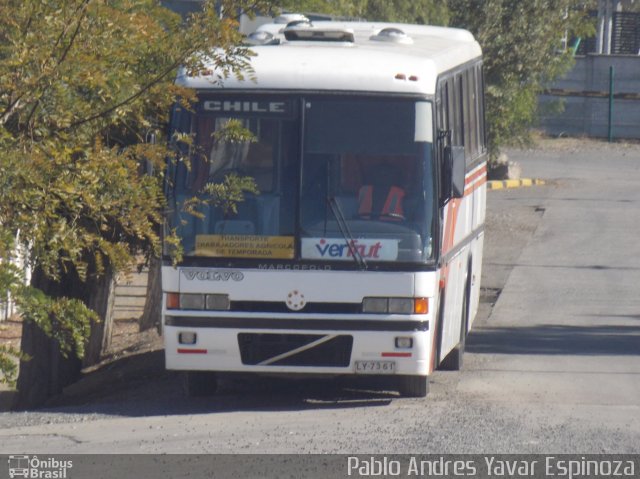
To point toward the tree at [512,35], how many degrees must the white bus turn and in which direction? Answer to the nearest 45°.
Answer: approximately 180°

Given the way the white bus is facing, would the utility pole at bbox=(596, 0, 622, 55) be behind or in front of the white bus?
behind

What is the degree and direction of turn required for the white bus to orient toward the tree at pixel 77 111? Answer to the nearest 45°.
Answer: approximately 45° to its right

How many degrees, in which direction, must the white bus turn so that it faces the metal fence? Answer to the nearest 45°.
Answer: approximately 180°

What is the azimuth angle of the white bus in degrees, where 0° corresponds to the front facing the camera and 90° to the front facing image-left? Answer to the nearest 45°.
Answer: approximately 0°

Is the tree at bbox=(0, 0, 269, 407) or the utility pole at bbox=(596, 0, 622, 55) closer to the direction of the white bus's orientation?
the tree
